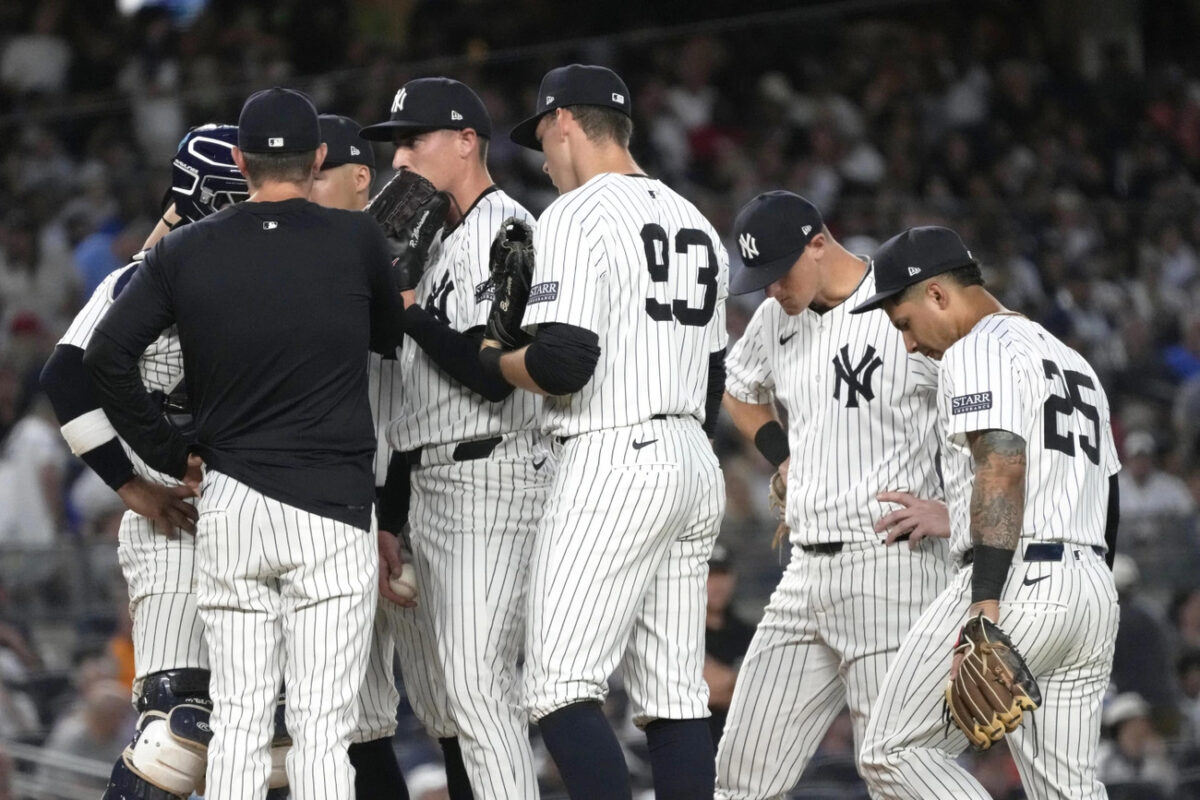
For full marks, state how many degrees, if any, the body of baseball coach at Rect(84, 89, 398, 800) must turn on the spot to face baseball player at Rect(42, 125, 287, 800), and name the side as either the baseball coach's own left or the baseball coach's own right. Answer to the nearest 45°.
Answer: approximately 45° to the baseball coach's own left

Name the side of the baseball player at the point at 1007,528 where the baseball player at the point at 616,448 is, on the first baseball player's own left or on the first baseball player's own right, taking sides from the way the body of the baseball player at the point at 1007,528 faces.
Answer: on the first baseball player's own left

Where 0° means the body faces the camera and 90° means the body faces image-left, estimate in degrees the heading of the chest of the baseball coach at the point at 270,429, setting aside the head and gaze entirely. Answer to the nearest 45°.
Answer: approximately 180°

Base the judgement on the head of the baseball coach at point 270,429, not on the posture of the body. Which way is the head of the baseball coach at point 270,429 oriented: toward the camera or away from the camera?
away from the camera

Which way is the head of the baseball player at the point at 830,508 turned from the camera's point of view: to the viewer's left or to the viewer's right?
to the viewer's left

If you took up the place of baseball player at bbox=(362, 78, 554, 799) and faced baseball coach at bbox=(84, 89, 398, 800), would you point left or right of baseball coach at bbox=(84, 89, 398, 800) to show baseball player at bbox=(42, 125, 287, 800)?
right

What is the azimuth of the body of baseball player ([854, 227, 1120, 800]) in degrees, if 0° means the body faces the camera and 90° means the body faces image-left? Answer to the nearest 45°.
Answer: approximately 135°

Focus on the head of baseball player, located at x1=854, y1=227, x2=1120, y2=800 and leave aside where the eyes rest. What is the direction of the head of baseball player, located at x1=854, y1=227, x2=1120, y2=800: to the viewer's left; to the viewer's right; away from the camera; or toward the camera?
to the viewer's left

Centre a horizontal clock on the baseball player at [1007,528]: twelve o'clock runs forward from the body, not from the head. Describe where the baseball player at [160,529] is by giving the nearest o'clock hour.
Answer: the baseball player at [160,529] is roughly at 10 o'clock from the baseball player at [1007,528].

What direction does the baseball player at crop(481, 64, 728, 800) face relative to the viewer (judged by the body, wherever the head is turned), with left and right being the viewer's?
facing away from the viewer and to the left of the viewer
